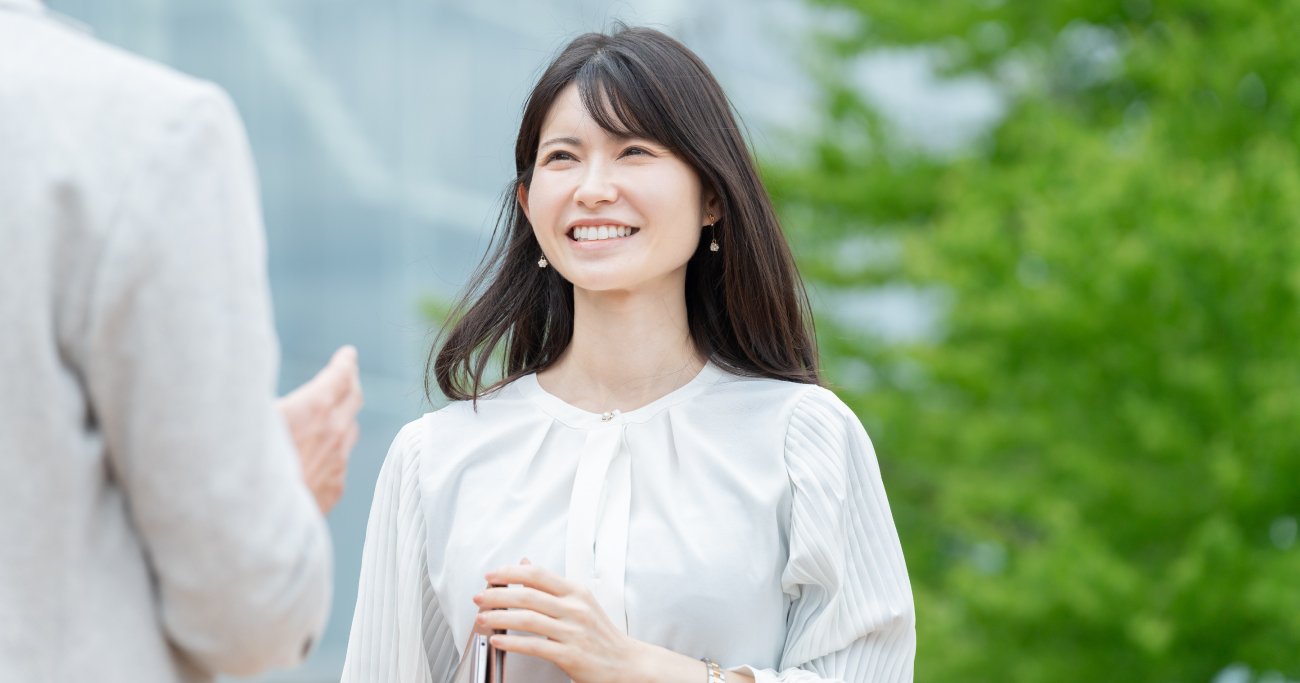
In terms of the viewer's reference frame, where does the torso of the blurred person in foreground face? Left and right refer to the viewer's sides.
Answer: facing away from the viewer and to the right of the viewer

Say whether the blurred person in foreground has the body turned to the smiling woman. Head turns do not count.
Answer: yes

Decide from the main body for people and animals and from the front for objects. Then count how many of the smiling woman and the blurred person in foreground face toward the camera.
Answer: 1

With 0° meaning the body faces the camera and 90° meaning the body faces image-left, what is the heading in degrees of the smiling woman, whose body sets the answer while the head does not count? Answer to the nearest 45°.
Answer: approximately 0°

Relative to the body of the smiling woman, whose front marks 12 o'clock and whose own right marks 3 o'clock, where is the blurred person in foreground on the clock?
The blurred person in foreground is roughly at 1 o'clock from the smiling woman.
